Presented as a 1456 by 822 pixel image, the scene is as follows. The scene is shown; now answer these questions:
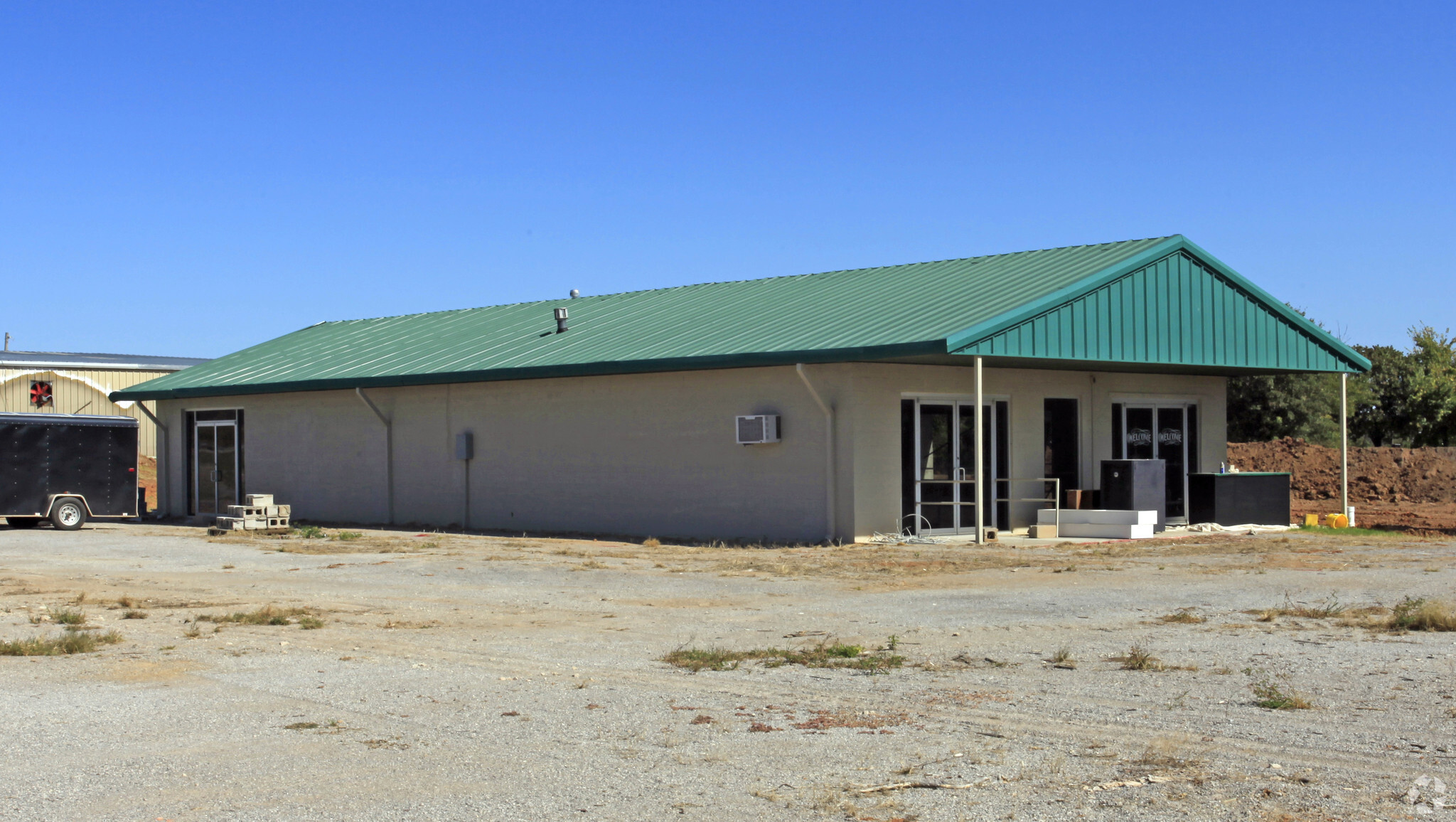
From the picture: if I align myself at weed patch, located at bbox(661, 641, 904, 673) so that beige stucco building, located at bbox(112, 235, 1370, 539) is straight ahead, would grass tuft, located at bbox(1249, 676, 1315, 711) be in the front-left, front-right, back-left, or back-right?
back-right

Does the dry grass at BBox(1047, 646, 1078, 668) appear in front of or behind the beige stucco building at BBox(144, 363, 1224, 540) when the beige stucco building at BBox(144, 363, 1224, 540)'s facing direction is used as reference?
in front

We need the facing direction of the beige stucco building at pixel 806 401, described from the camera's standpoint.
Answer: facing the viewer and to the right of the viewer

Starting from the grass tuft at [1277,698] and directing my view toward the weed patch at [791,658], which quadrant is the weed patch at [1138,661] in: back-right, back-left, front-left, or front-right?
front-right

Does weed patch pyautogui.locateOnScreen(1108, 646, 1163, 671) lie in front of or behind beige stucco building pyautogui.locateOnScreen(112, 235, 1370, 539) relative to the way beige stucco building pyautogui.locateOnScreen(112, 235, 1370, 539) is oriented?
in front

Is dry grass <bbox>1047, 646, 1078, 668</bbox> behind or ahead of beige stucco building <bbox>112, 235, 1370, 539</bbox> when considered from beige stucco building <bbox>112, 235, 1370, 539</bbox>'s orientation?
ahead
